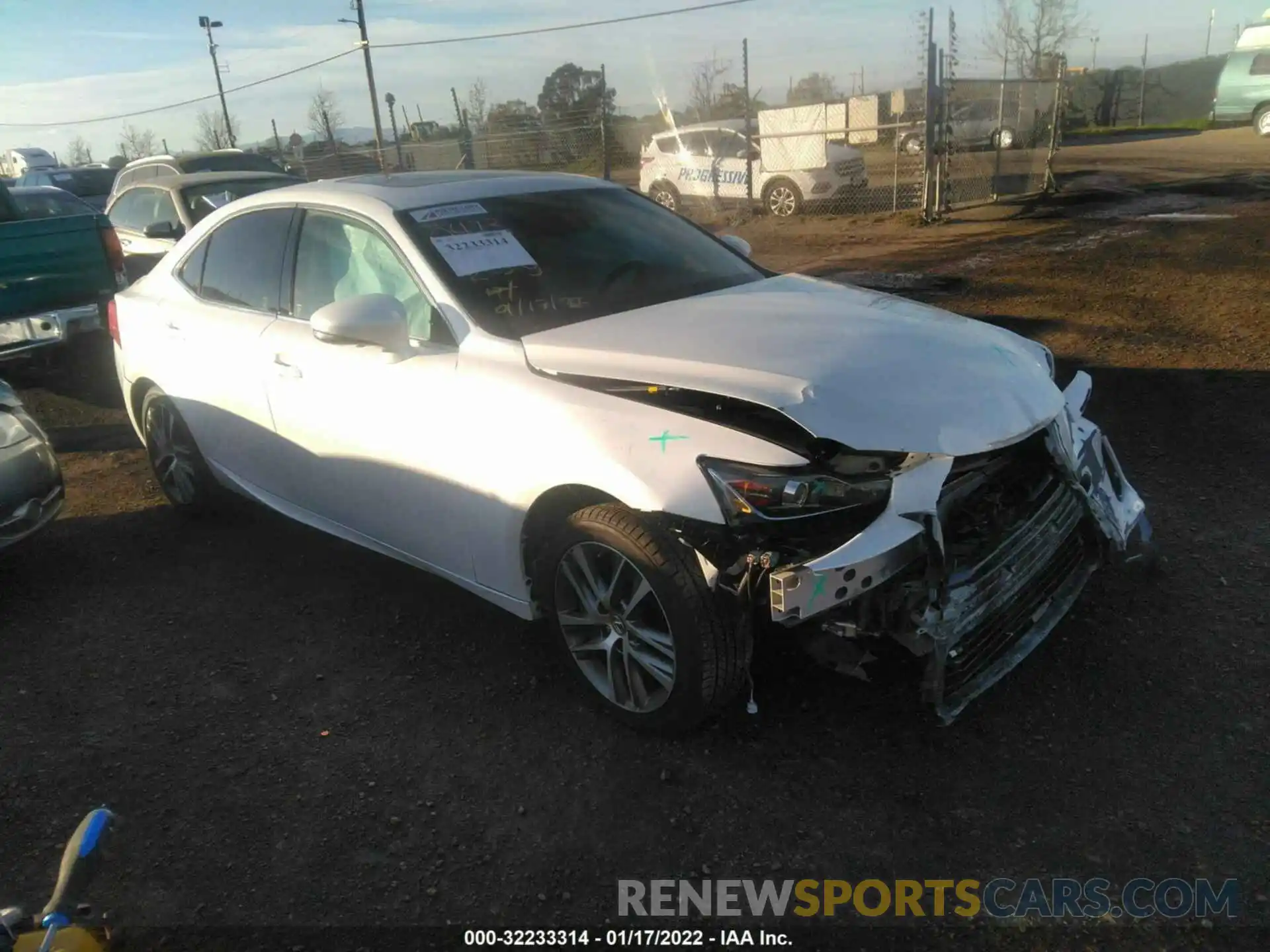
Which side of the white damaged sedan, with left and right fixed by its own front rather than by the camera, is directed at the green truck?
back

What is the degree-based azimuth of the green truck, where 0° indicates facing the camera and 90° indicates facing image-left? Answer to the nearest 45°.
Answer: approximately 135°

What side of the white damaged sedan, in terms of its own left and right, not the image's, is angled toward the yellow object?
right

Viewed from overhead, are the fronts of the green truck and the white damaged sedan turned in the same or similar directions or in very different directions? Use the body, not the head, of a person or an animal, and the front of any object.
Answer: very different directions

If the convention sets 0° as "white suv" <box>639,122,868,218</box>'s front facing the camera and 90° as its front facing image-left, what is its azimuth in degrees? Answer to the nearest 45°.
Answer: approximately 315°

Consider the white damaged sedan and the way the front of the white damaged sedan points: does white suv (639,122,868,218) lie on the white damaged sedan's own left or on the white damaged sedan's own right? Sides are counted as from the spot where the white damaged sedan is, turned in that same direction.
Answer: on the white damaged sedan's own left

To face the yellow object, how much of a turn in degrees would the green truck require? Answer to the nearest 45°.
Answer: approximately 135° to its left

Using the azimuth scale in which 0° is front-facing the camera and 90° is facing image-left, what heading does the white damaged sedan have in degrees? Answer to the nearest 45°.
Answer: approximately 315°

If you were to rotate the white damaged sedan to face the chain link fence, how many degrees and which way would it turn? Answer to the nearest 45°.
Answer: approximately 135° to its left

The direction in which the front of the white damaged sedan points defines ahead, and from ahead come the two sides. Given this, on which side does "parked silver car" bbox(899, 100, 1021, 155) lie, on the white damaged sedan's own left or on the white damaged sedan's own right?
on the white damaged sedan's own left
